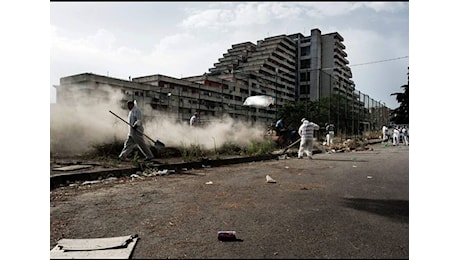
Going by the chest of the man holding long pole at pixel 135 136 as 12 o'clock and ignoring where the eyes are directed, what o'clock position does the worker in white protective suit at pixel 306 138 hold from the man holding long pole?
The worker in white protective suit is roughly at 6 o'clock from the man holding long pole.

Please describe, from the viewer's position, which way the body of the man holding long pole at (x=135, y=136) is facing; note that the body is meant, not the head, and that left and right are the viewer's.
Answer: facing to the left of the viewer

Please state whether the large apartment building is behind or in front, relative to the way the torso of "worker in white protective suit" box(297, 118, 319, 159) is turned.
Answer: in front
